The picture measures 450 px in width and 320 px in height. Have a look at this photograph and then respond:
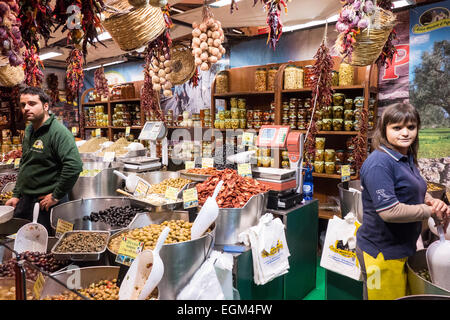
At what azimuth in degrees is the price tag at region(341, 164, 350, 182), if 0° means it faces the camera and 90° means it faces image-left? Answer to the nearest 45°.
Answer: approximately 0°

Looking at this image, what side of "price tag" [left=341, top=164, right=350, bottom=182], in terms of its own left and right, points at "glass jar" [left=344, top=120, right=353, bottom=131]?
back

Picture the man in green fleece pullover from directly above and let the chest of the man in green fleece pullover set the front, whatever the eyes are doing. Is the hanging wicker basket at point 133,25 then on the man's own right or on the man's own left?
on the man's own left

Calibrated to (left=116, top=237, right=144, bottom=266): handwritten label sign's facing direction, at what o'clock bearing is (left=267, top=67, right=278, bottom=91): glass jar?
The glass jar is roughly at 7 o'clock from the handwritten label sign.

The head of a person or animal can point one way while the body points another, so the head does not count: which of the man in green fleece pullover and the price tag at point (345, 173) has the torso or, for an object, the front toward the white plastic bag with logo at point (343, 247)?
the price tag

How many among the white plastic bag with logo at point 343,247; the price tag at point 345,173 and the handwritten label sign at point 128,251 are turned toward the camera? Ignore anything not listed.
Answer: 3

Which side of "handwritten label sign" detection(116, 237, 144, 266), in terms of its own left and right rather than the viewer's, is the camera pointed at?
front

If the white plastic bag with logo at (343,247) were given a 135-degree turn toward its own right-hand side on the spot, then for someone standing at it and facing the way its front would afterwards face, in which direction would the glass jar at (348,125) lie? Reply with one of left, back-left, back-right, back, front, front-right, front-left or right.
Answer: front-right

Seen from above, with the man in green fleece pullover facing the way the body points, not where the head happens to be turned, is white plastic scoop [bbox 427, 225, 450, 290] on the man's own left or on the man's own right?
on the man's own left

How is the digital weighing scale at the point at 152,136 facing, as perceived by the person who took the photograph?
facing the viewer and to the left of the viewer
